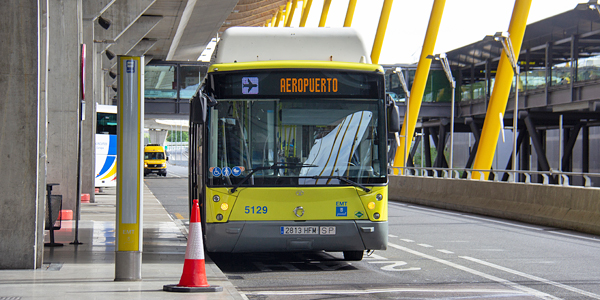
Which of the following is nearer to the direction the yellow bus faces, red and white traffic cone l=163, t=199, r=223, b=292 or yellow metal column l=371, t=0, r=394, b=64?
the red and white traffic cone

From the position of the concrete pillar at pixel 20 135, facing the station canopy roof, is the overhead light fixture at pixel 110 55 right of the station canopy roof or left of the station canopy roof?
left

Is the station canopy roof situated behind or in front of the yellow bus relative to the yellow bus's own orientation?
behind

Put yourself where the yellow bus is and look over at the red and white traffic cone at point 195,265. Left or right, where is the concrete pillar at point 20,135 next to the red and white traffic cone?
right

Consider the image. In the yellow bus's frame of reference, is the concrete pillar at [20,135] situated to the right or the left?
on its right

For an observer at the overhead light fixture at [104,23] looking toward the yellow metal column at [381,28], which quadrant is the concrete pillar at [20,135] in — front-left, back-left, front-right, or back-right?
back-right

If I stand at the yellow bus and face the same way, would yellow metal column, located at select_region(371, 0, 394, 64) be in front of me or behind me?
behind

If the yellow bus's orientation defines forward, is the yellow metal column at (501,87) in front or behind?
behind

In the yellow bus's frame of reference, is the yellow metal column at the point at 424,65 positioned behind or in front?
behind
